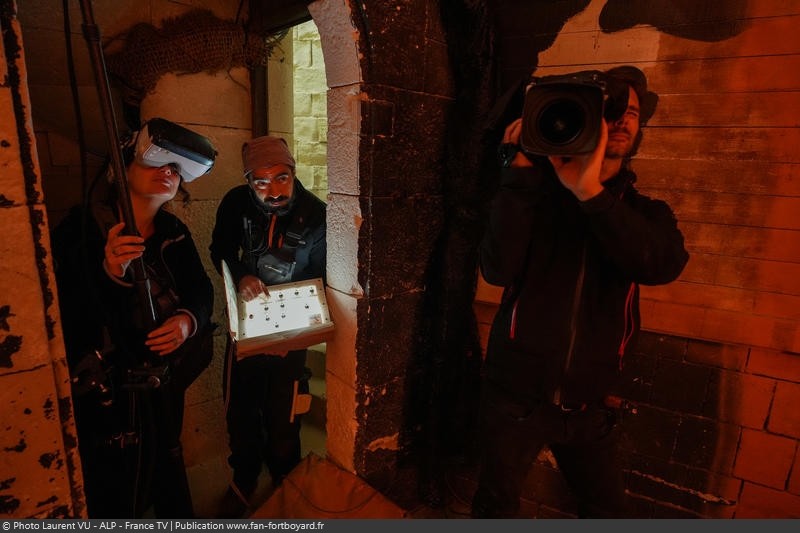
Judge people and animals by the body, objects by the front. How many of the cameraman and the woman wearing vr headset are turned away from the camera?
0

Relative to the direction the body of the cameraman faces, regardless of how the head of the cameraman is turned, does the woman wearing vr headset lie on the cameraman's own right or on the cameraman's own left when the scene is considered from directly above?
on the cameraman's own right

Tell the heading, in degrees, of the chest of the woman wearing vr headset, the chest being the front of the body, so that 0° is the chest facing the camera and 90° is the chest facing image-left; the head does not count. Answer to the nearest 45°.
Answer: approximately 315°

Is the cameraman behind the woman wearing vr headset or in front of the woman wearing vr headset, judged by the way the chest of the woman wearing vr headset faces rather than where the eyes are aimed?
in front

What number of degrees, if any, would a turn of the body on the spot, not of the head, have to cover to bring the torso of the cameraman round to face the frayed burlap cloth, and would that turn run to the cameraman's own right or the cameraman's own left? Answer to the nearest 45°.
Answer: approximately 90° to the cameraman's own right
